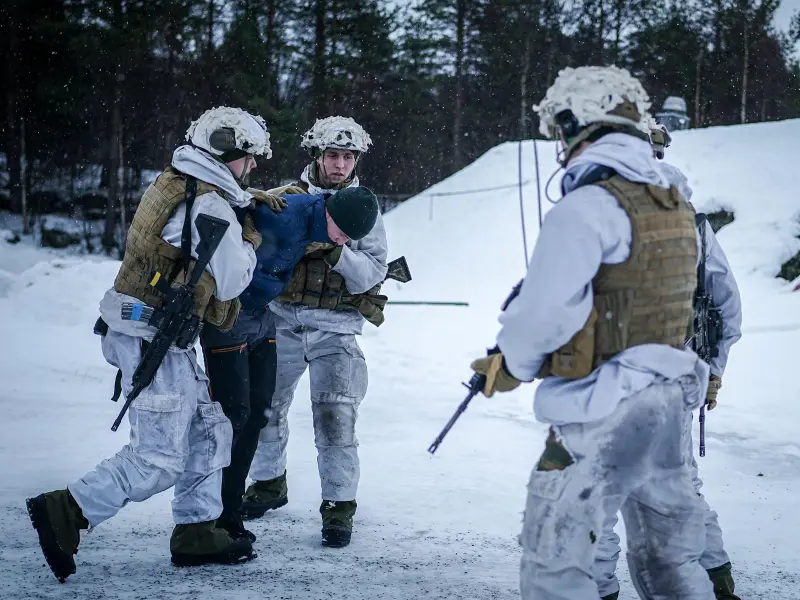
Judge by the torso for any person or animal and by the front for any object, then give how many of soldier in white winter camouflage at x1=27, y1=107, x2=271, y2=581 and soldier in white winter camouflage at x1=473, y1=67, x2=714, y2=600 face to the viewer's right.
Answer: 1

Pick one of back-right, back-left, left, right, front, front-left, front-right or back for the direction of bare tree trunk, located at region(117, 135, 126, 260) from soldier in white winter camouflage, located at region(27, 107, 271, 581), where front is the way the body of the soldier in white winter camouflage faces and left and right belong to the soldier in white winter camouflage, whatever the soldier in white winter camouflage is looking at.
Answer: left

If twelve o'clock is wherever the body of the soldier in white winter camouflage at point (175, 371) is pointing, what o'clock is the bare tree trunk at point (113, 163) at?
The bare tree trunk is roughly at 9 o'clock from the soldier in white winter camouflage.

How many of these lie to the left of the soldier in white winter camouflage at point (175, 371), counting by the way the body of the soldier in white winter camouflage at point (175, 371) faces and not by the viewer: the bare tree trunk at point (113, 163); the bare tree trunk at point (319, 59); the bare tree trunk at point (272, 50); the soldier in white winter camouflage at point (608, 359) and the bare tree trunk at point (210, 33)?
4

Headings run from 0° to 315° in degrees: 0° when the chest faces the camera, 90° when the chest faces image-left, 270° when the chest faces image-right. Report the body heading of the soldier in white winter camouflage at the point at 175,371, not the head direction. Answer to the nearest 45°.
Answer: approximately 270°

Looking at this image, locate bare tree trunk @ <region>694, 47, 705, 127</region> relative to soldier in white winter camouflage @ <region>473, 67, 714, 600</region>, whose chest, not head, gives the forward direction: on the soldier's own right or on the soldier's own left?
on the soldier's own right

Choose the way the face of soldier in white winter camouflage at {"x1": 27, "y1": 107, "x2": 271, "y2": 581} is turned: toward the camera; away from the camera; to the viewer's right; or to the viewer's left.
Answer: to the viewer's right

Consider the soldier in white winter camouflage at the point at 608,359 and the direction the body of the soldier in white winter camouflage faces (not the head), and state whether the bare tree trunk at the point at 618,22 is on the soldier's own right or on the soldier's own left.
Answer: on the soldier's own right

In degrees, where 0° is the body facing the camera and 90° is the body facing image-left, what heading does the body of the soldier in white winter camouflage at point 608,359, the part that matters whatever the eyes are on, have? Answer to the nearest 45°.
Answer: approximately 135°

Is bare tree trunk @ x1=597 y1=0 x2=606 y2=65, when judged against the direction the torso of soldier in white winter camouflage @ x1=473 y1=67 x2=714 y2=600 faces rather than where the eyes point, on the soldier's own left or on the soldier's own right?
on the soldier's own right

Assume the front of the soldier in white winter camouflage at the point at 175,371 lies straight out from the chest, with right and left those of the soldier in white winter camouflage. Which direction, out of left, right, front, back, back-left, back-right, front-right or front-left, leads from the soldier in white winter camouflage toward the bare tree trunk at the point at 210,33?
left

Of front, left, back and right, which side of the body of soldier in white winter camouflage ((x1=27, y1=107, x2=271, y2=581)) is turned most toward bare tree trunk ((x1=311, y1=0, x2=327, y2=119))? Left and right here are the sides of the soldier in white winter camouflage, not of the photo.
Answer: left

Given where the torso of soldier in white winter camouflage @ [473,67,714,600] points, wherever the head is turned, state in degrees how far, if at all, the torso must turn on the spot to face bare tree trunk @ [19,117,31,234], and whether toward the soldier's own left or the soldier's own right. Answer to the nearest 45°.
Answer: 0° — they already face it

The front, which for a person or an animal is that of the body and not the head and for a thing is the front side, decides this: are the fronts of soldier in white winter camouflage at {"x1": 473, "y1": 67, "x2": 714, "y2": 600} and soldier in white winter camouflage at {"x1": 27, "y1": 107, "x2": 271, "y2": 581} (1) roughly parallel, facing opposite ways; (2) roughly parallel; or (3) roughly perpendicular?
roughly perpendicular
